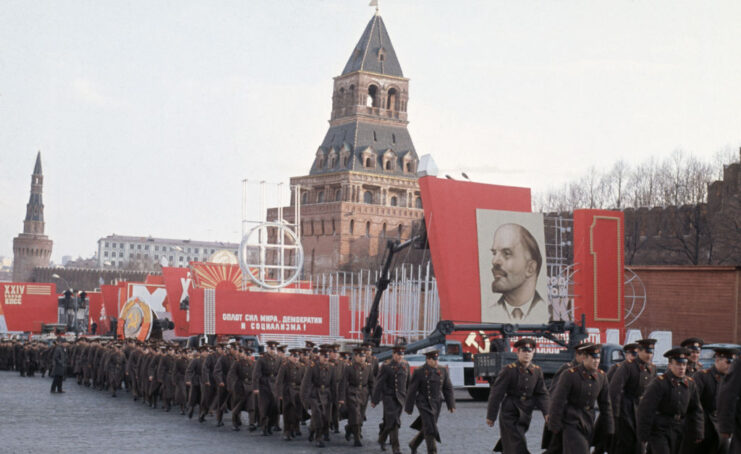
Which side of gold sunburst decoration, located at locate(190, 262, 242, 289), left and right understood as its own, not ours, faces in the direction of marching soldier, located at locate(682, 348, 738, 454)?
front

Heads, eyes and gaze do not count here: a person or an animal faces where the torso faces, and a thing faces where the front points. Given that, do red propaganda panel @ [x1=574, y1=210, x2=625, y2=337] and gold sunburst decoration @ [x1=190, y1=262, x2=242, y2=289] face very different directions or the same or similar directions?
same or similar directions

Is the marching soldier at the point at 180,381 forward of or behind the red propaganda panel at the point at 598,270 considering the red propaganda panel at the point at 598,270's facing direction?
forward

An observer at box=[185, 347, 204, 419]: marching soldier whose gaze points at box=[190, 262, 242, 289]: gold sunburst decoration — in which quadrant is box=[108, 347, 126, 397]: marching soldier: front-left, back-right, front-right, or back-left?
front-left

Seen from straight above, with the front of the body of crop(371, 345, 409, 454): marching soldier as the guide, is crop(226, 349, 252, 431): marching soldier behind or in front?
behind

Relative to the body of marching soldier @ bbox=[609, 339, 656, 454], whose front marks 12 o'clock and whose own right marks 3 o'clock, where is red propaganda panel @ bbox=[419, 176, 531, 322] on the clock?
The red propaganda panel is roughly at 7 o'clock from the marching soldier.

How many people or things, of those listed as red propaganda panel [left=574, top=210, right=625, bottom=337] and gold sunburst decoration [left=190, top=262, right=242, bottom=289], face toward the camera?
2

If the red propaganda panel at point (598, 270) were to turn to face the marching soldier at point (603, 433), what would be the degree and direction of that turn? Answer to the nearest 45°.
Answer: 0° — it already faces them

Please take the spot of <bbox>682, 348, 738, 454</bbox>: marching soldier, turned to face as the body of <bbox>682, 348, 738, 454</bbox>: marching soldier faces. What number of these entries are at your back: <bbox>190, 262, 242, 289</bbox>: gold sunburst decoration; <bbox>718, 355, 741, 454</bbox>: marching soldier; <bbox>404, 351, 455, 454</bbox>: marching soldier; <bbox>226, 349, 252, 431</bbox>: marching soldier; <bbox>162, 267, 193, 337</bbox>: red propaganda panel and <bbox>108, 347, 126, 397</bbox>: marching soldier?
5

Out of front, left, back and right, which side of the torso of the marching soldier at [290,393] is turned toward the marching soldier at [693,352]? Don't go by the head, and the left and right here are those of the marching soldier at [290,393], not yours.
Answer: front

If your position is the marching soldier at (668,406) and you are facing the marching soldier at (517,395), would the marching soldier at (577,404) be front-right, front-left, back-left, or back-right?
front-left
